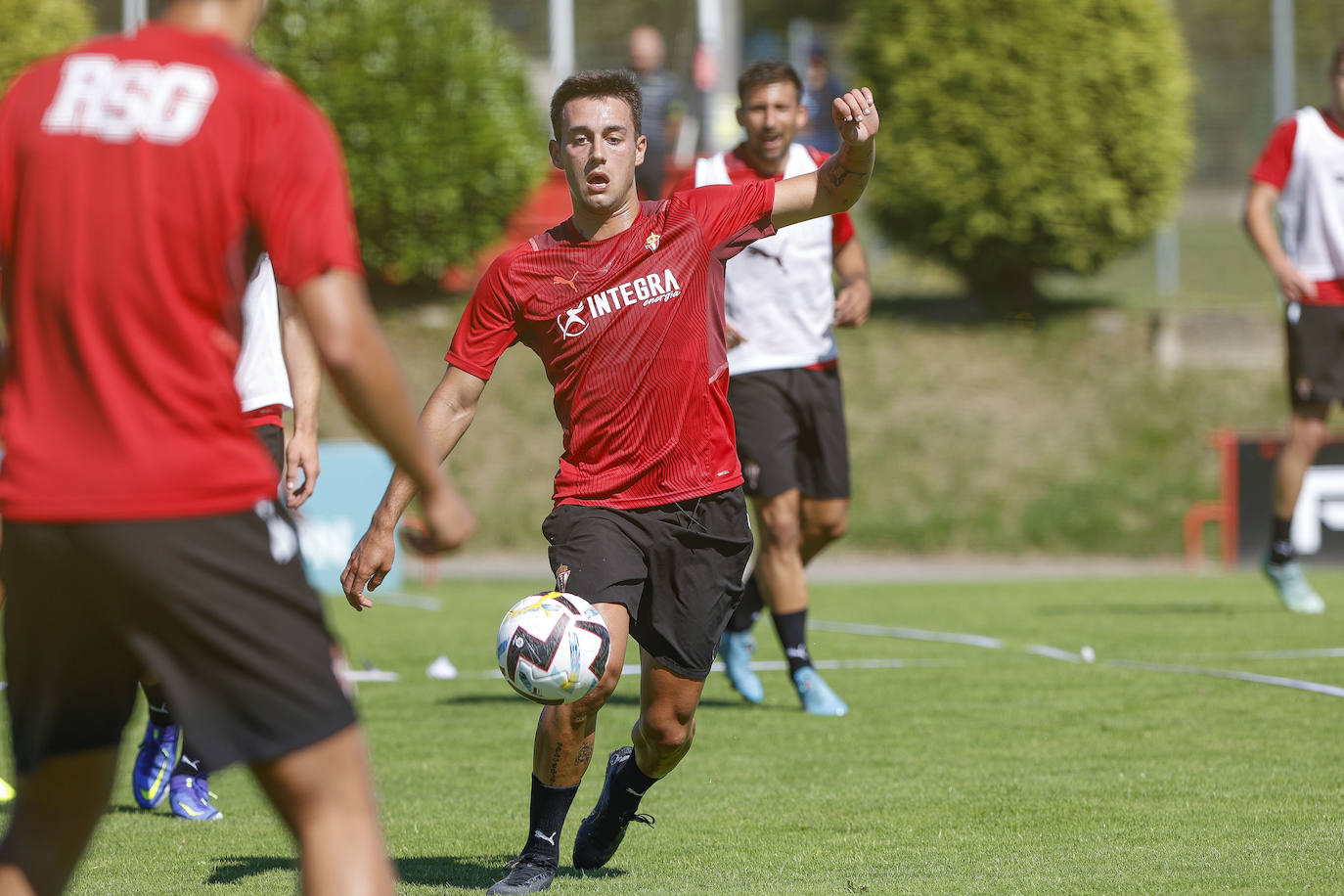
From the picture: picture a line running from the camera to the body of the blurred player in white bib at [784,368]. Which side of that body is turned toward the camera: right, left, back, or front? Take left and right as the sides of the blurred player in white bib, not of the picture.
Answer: front

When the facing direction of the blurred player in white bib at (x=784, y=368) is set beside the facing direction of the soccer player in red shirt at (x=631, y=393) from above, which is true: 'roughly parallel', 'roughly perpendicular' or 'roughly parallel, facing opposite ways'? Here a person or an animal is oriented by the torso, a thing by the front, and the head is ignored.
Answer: roughly parallel

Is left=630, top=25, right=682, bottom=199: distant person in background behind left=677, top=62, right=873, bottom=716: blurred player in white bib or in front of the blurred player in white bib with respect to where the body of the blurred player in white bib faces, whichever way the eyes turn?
behind

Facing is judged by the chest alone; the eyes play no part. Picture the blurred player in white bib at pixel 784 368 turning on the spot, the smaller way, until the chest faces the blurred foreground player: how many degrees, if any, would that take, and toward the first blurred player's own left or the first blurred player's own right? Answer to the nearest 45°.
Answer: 0° — they already face them

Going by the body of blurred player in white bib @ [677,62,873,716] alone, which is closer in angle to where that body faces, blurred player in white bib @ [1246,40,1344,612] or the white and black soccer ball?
the white and black soccer ball

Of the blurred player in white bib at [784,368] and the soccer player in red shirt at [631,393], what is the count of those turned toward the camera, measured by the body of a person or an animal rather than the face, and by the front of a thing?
2

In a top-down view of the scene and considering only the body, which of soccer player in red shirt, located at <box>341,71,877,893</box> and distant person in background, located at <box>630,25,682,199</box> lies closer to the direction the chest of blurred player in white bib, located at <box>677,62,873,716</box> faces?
the soccer player in red shirt

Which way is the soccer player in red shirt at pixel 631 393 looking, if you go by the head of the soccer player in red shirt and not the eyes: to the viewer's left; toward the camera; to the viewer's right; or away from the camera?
toward the camera

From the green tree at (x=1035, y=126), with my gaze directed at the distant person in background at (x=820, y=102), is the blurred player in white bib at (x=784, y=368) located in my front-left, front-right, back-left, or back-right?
back-left

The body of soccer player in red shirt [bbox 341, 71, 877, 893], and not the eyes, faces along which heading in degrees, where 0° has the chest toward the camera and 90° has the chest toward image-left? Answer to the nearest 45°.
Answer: approximately 0°

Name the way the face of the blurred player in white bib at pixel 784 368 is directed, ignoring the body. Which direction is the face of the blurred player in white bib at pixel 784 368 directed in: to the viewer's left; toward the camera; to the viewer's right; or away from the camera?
toward the camera
